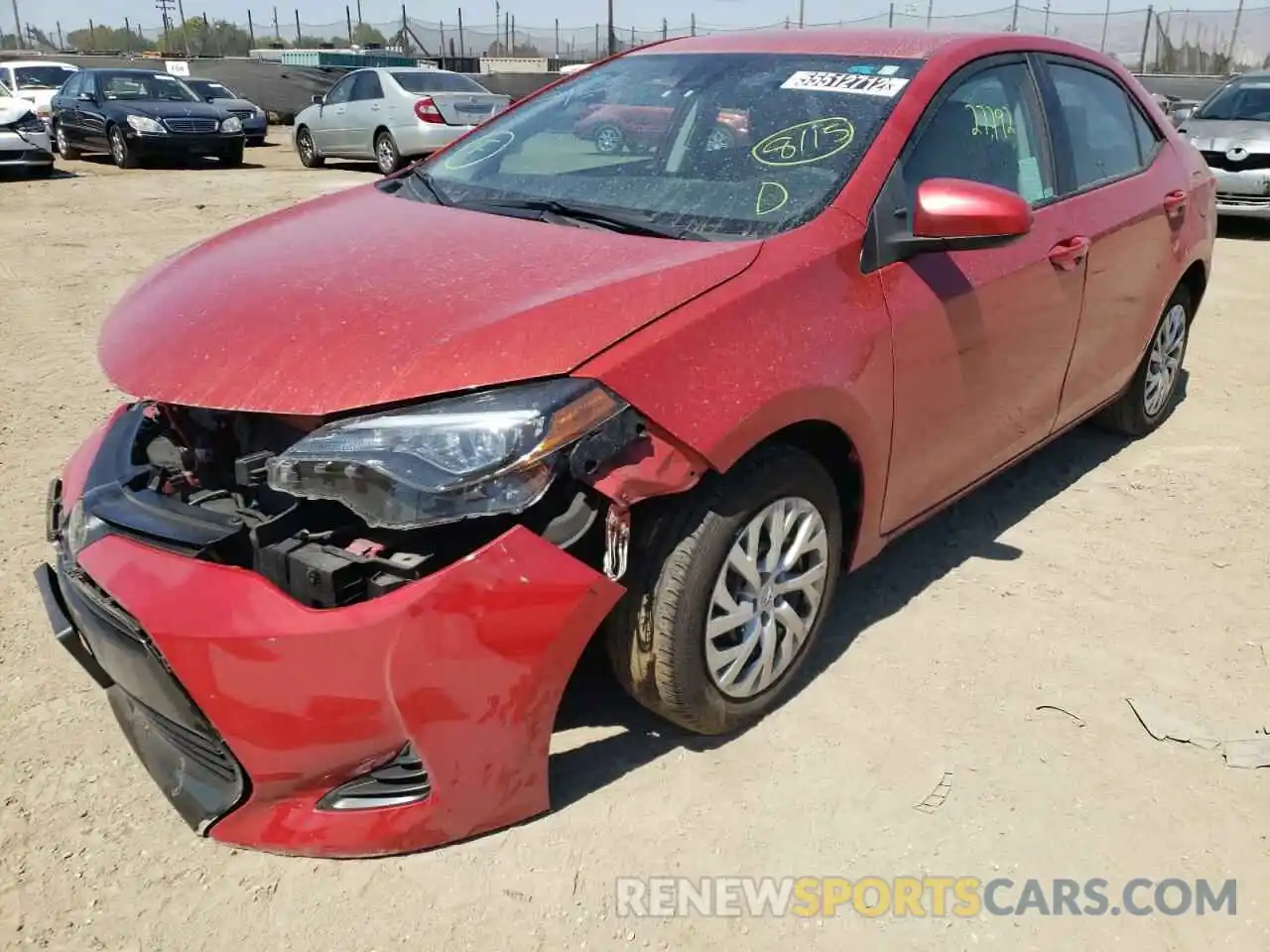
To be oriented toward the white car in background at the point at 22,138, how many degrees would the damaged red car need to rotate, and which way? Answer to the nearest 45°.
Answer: approximately 90° to its right

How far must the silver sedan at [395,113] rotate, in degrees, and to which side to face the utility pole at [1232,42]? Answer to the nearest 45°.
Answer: approximately 90° to its right

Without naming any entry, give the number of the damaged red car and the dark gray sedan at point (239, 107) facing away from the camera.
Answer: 0

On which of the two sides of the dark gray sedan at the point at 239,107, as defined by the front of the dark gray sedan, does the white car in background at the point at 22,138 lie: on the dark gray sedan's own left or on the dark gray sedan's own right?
on the dark gray sedan's own right

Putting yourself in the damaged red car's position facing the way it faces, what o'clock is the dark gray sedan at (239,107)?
The dark gray sedan is roughly at 4 o'clock from the damaged red car.

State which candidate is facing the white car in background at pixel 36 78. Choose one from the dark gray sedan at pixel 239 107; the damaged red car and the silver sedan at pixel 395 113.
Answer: the silver sedan

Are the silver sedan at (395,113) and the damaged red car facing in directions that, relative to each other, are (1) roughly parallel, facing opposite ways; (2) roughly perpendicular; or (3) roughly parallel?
roughly perpendicular

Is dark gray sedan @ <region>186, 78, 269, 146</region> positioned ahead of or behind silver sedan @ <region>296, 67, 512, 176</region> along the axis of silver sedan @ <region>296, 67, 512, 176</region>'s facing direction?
ahead

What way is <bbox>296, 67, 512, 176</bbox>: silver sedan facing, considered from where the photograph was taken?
facing away from the viewer and to the left of the viewer

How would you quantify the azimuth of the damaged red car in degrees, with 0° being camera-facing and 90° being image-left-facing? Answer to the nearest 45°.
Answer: approximately 45°

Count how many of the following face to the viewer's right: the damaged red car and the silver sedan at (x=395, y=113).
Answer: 0
